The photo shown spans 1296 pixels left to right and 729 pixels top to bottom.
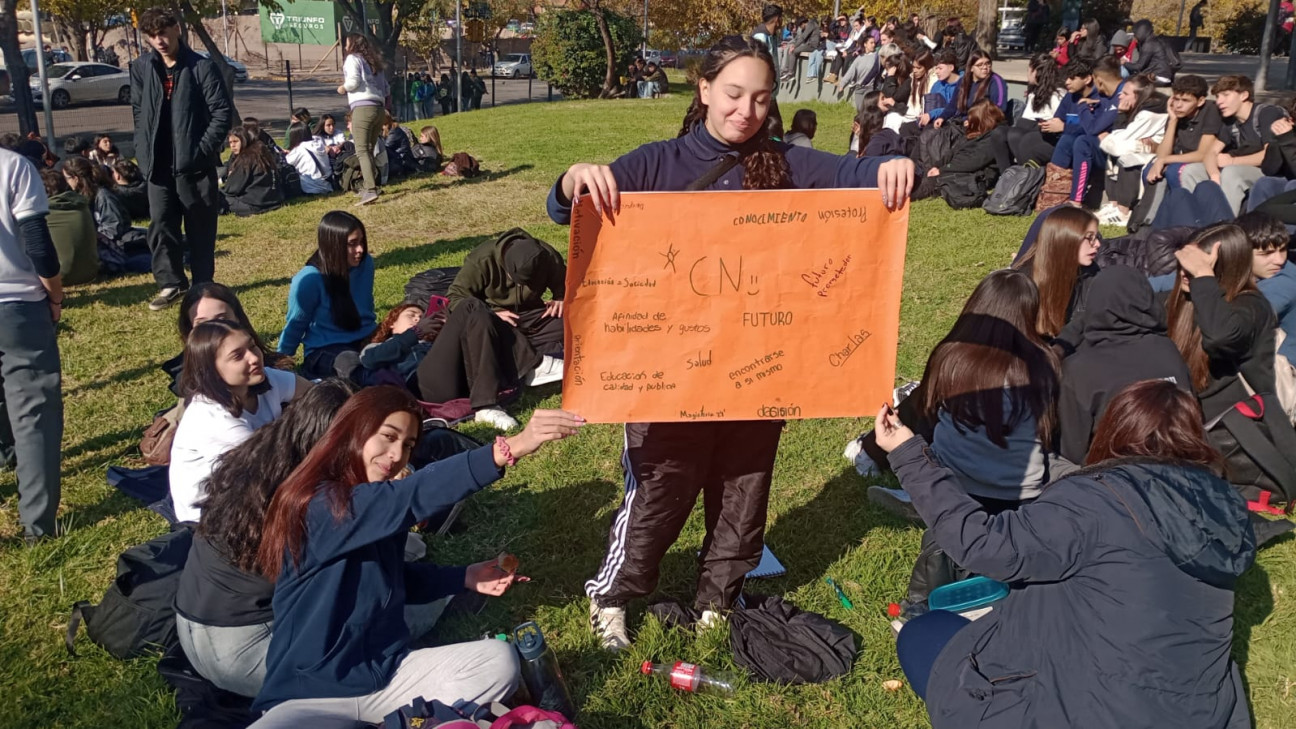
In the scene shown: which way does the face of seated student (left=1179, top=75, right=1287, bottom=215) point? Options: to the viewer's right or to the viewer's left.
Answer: to the viewer's left

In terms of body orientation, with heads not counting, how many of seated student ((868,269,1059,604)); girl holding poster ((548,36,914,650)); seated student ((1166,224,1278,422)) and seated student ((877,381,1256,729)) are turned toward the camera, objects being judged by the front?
1

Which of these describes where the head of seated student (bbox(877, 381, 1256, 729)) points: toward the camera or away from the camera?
away from the camera

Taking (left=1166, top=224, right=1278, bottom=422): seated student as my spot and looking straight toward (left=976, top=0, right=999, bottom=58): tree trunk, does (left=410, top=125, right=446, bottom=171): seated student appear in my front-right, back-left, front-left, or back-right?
front-left

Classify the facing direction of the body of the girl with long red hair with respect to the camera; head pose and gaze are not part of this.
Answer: to the viewer's right

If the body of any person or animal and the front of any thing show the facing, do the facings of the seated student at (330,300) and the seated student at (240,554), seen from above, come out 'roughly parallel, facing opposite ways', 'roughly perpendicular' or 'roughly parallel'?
roughly perpendicular

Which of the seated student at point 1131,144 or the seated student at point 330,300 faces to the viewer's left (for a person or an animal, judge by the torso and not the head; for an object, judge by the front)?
the seated student at point 1131,144

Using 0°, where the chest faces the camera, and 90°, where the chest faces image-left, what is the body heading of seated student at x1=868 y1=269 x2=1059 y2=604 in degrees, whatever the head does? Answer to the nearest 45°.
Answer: approximately 135°

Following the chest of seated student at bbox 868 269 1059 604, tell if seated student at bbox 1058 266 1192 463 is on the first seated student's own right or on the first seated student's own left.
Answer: on the first seated student's own right

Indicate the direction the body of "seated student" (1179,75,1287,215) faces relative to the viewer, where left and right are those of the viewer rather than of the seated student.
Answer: facing the viewer and to the left of the viewer

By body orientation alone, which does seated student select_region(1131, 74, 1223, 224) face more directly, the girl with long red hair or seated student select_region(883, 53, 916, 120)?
the girl with long red hair

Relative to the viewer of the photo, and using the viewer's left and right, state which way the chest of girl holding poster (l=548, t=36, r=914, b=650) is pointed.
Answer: facing the viewer

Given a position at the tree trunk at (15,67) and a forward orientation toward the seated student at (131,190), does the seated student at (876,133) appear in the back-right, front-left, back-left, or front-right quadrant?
front-left

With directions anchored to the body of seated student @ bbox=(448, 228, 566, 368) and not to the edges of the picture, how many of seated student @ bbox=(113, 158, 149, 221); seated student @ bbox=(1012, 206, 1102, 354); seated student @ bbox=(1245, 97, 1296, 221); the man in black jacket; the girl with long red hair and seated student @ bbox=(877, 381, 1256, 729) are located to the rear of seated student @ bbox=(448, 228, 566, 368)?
2

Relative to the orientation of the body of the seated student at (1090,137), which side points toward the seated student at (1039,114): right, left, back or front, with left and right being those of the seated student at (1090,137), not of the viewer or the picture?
right
